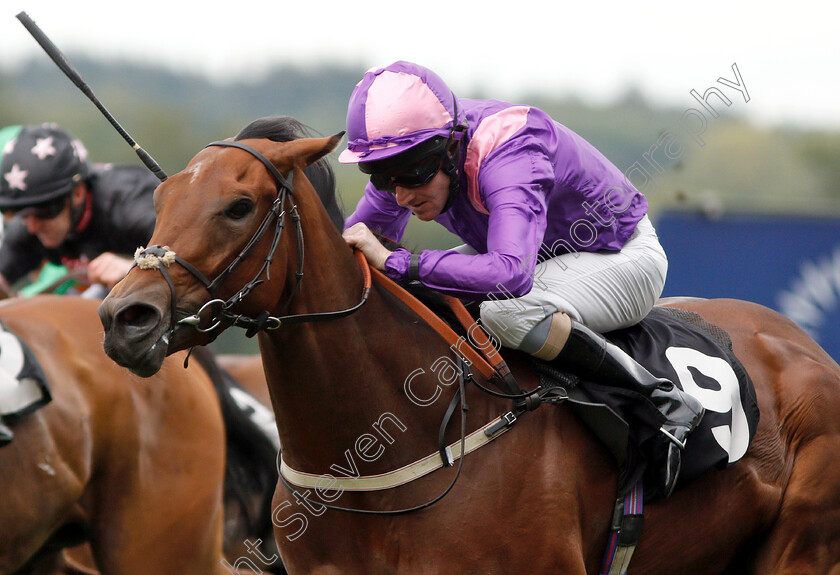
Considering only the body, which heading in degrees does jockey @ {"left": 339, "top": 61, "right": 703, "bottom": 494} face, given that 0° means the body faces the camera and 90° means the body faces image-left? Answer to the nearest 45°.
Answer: approximately 45°

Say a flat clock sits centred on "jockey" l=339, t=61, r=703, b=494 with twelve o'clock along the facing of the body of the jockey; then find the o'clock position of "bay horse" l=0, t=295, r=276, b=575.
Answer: The bay horse is roughly at 2 o'clock from the jockey.

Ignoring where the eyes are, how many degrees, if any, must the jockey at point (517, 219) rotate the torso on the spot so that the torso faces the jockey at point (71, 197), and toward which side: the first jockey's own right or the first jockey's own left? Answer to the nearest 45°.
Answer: approximately 90° to the first jockey's own right

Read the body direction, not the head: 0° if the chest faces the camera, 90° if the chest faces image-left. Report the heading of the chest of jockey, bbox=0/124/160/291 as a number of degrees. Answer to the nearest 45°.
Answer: approximately 45°

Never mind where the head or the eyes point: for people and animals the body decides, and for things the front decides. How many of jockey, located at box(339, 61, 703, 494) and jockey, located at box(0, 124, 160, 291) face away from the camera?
0
